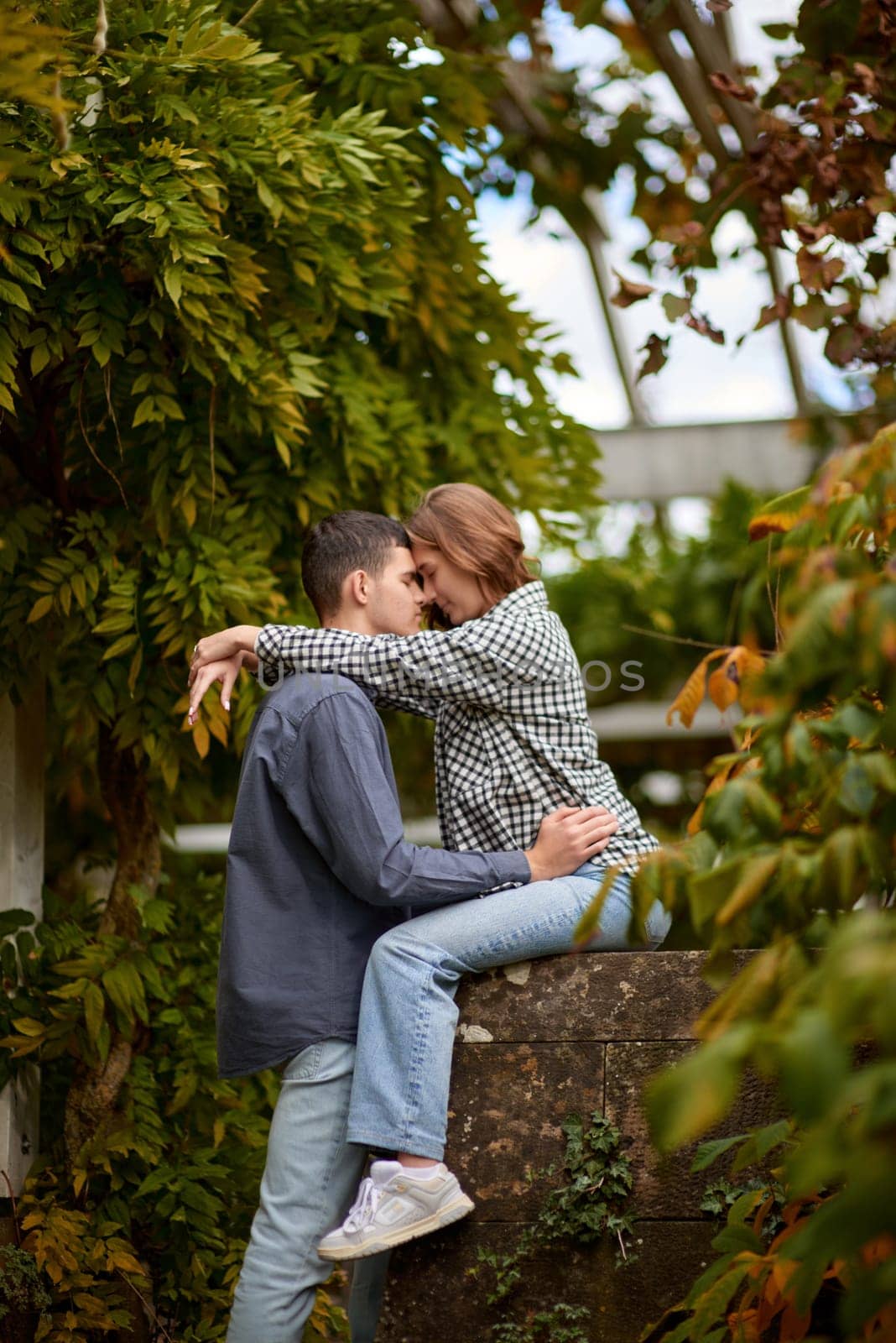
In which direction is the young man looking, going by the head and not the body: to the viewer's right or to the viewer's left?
to the viewer's right

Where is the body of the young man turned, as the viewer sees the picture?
to the viewer's right

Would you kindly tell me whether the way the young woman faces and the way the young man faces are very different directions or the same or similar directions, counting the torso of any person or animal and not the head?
very different directions

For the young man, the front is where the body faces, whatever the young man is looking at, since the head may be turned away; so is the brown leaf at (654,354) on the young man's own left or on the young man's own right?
on the young man's own left

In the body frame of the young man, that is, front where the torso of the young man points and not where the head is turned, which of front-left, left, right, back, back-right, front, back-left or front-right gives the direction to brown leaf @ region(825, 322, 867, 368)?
front-left

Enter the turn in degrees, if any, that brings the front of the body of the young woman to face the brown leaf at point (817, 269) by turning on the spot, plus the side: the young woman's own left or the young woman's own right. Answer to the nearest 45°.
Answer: approximately 135° to the young woman's own right

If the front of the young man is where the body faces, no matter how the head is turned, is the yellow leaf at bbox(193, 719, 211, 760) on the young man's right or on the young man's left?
on the young man's left

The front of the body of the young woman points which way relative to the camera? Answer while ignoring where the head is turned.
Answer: to the viewer's left
